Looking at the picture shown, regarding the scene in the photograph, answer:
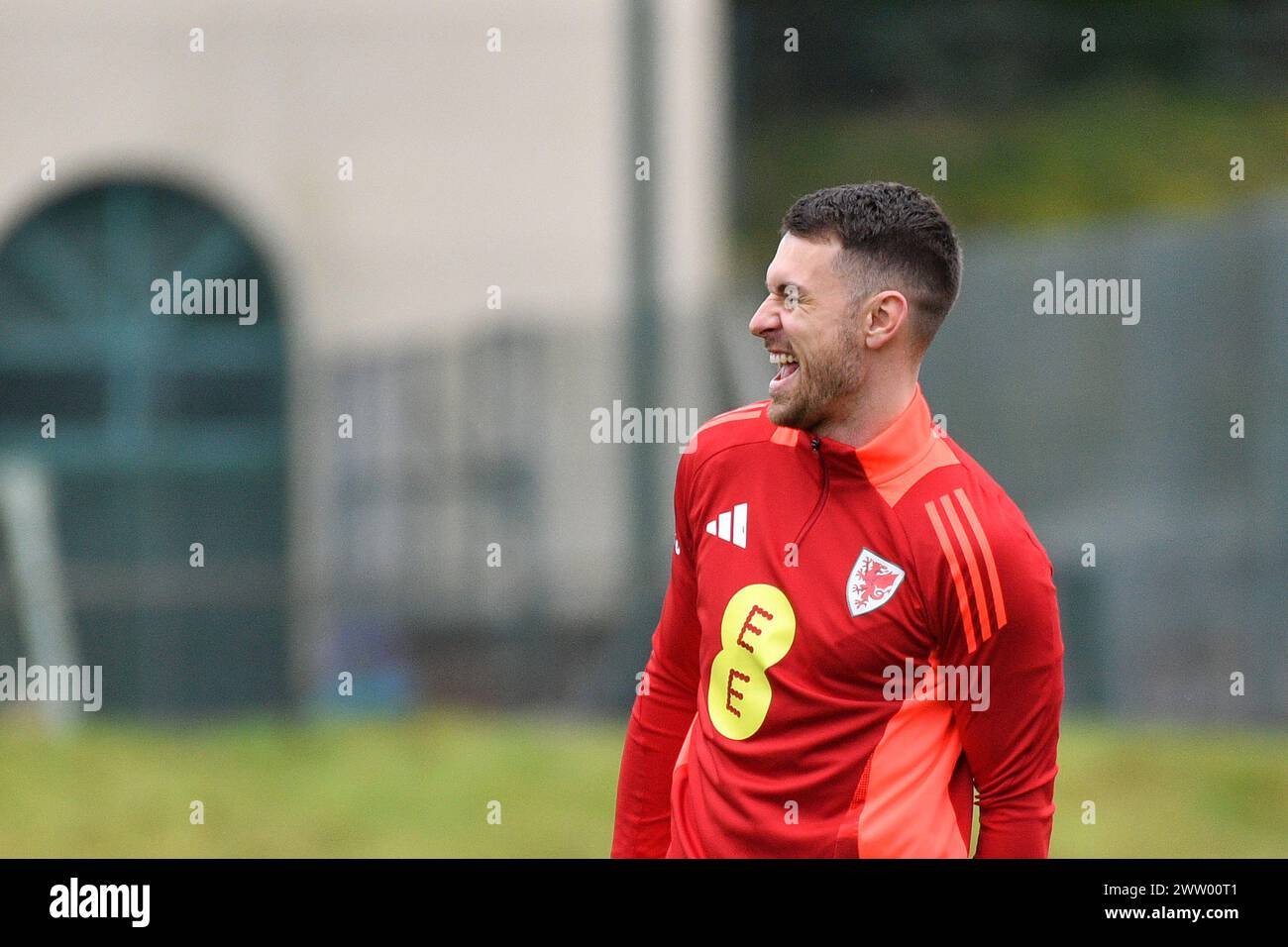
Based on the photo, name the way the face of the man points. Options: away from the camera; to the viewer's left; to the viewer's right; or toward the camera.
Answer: to the viewer's left

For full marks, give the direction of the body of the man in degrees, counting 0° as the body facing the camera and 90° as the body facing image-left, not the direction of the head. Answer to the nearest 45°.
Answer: approximately 45°
